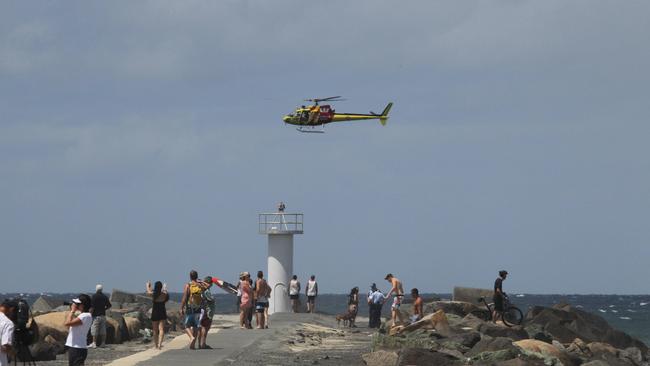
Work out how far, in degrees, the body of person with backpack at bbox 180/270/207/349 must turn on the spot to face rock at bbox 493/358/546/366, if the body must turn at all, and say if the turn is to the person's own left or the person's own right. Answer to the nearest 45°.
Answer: approximately 135° to the person's own right

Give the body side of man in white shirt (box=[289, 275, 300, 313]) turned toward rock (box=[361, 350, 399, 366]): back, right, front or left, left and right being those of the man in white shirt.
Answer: back

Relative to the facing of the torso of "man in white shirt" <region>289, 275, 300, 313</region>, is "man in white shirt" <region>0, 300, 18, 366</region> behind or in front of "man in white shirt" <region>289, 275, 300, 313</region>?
behind

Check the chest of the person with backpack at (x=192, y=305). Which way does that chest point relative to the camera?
away from the camera

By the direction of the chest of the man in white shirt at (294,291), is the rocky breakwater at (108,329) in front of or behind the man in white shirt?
behind

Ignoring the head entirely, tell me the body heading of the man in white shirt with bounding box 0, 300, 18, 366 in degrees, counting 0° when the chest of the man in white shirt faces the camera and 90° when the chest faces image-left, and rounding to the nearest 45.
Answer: approximately 270°

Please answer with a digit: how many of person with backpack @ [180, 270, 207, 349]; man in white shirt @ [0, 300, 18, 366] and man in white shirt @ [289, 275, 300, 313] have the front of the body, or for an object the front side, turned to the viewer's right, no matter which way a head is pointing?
1

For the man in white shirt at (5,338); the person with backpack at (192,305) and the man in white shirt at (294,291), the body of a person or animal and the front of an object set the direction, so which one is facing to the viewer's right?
the man in white shirt at (5,338)

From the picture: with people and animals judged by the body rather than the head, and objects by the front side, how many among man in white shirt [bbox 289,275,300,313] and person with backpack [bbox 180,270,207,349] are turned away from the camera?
2

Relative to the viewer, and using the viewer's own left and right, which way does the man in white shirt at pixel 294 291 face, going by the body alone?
facing away from the viewer

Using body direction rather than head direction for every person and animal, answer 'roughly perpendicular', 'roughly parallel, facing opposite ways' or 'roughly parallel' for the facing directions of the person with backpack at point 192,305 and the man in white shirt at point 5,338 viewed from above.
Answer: roughly perpendicular
